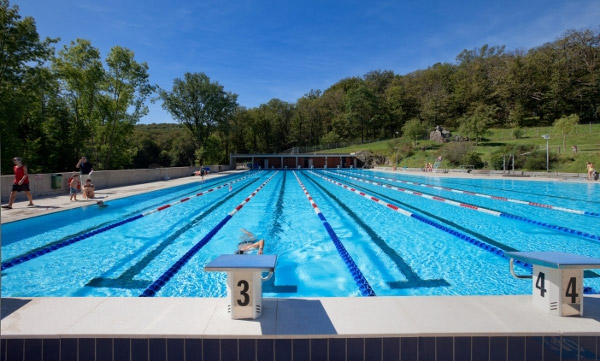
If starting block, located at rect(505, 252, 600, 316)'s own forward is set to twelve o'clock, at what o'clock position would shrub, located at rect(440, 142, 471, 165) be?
The shrub is roughly at 1 o'clock from the starting block.

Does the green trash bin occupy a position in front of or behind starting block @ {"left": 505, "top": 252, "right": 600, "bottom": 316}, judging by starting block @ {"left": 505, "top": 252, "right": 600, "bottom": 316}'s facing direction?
in front

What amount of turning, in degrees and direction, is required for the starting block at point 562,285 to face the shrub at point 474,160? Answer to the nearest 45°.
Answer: approximately 45° to its right

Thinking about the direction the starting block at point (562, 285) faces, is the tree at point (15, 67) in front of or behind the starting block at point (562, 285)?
in front

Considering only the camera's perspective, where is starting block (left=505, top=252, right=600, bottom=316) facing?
facing away from the viewer and to the left of the viewer

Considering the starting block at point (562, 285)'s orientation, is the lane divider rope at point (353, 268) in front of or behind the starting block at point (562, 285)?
in front

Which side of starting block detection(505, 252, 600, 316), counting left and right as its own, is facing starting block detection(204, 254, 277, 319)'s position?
left

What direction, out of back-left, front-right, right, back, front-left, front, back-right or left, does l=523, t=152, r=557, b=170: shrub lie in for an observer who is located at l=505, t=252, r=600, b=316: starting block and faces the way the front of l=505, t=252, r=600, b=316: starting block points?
front-right

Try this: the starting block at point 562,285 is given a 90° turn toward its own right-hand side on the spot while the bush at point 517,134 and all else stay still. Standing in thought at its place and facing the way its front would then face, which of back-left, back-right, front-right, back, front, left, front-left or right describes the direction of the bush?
front-left

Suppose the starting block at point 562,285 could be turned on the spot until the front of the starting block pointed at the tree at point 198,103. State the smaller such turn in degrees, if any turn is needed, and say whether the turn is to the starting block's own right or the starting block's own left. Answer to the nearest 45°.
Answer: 0° — it already faces it
